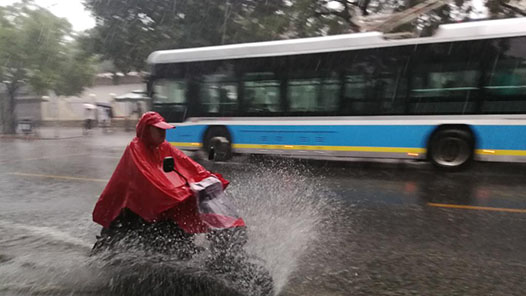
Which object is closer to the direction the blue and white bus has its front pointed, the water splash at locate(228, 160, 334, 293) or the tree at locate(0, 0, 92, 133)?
the tree

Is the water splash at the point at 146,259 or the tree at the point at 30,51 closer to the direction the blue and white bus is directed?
the tree

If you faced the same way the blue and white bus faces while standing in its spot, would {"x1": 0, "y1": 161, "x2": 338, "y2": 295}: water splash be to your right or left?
on your left

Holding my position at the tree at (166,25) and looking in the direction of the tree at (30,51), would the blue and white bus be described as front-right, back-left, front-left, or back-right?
back-left

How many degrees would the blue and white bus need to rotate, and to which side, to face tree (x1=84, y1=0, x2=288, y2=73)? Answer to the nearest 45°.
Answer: approximately 45° to its right

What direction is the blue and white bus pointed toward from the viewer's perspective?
to the viewer's left

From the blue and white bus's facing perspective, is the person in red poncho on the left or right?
on its left

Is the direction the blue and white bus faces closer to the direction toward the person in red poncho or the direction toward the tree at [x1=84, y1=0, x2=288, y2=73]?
the tree
